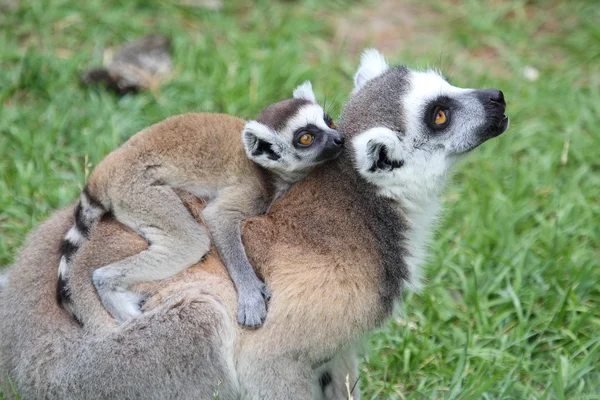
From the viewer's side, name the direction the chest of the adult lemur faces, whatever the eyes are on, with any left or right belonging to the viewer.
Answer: facing to the right of the viewer

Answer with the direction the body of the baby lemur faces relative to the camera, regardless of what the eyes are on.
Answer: to the viewer's right
